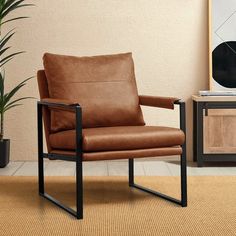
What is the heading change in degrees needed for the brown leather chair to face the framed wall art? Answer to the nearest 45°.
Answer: approximately 90° to its left

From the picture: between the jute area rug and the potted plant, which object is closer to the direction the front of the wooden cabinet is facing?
the jute area rug

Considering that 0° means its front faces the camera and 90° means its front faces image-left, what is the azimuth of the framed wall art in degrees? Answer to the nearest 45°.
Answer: approximately 0°

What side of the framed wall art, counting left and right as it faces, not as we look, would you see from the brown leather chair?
front

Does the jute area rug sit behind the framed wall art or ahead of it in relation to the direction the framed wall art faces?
ahead

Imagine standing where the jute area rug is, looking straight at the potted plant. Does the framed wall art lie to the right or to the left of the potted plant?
right

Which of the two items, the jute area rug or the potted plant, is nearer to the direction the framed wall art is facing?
the jute area rug

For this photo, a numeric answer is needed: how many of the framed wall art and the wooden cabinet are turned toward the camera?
2

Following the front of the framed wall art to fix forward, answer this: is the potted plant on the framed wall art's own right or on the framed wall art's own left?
on the framed wall art's own right
